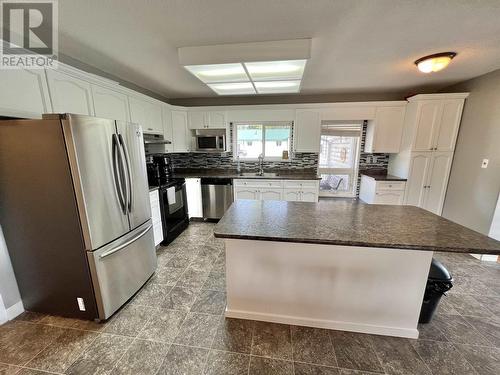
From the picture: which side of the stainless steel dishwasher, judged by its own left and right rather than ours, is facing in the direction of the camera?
front

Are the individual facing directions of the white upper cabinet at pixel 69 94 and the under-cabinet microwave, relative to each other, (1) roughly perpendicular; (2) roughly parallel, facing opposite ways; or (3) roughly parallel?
roughly perpendicular

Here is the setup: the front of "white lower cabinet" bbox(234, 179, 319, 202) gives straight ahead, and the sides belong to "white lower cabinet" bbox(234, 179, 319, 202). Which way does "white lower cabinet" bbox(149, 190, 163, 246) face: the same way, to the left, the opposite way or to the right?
to the left

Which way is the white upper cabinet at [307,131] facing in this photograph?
toward the camera

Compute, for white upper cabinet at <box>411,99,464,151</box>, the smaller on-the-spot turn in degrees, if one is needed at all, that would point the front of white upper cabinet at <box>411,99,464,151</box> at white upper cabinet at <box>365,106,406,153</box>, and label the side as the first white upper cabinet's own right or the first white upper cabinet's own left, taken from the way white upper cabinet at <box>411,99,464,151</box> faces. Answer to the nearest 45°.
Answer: approximately 90° to the first white upper cabinet's own right

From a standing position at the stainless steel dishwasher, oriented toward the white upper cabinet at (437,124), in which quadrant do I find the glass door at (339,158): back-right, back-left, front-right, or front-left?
front-left

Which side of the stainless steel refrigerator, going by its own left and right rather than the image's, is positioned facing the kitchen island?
front

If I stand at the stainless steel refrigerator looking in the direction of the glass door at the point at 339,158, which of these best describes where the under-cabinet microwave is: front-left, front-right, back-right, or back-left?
front-left

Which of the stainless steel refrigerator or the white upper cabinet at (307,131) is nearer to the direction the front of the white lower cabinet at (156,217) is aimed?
the white upper cabinet

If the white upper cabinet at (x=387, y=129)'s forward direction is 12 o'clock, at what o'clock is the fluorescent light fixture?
The fluorescent light fixture is roughly at 1 o'clock from the white upper cabinet.

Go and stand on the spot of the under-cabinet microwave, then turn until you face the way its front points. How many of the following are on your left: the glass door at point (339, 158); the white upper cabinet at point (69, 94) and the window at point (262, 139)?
2

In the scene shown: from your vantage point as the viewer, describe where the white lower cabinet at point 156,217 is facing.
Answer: facing the viewer and to the right of the viewer

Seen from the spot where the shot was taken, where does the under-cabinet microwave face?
facing the viewer

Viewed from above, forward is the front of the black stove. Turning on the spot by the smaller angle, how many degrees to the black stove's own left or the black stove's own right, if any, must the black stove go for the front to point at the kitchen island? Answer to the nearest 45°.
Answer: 0° — it already faces it

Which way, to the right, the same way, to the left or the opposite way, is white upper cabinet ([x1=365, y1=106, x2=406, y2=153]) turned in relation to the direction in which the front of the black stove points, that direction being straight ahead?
to the right

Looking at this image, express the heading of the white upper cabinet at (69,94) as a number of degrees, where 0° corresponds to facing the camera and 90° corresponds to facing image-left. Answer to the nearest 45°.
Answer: approximately 315°

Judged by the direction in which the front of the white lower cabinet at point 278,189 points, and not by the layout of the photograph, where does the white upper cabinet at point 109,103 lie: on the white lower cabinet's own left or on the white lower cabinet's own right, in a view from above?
on the white lower cabinet's own right
